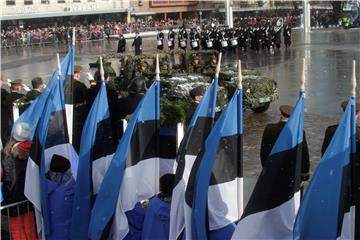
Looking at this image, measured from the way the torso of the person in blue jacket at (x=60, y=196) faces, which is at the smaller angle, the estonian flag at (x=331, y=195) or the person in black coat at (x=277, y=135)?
the person in black coat

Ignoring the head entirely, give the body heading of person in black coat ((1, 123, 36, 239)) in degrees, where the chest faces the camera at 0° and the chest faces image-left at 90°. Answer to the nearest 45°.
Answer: approximately 225°

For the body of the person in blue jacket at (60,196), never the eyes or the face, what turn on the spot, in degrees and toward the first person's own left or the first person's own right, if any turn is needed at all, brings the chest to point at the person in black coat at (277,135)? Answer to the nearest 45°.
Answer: approximately 90° to the first person's own right

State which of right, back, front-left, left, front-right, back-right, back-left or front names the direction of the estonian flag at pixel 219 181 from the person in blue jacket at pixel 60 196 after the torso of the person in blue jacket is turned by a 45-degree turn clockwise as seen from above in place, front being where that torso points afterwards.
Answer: right

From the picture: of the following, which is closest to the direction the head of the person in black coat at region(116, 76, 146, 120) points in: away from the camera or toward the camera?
away from the camera

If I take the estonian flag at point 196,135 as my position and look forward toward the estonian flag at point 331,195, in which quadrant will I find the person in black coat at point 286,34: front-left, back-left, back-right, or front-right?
back-left

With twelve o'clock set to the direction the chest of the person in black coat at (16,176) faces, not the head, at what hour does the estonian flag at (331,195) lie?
The estonian flag is roughly at 3 o'clock from the person in black coat.

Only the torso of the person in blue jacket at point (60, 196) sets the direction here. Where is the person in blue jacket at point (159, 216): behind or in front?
behind

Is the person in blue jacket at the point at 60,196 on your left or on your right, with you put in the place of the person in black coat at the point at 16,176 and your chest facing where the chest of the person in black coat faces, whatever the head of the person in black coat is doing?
on your right

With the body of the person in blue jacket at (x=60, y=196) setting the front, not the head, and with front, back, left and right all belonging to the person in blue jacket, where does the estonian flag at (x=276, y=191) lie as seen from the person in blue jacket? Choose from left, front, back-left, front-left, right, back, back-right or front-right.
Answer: back-right

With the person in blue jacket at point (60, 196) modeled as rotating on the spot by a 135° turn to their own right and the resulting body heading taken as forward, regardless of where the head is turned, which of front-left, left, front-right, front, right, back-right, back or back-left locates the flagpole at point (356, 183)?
front

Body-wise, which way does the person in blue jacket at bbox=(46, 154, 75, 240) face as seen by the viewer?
away from the camera
